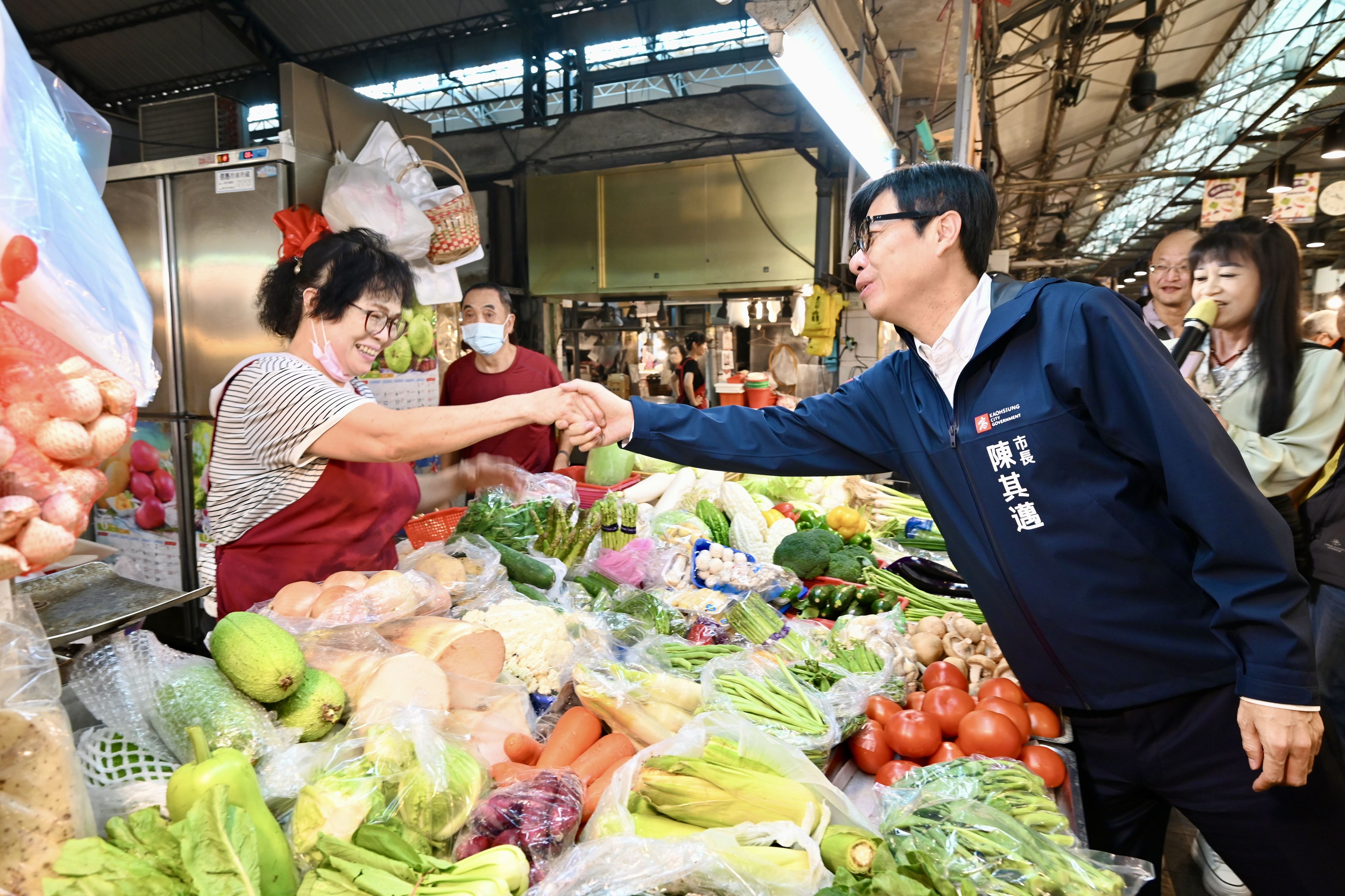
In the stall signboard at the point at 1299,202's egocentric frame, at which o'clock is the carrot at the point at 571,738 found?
The carrot is roughly at 12 o'clock from the stall signboard.

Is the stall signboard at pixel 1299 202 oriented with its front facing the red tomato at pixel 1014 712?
yes

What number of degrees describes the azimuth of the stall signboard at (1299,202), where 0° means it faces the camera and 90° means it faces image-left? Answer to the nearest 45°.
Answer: approximately 0°

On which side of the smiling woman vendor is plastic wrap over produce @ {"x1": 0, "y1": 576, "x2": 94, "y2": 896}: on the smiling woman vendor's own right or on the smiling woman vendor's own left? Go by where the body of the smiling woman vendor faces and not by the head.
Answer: on the smiling woman vendor's own right

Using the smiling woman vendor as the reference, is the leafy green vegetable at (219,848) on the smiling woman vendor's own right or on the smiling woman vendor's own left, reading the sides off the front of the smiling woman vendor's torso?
on the smiling woman vendor's own right

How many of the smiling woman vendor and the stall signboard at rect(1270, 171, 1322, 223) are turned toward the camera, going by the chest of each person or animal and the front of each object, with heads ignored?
1

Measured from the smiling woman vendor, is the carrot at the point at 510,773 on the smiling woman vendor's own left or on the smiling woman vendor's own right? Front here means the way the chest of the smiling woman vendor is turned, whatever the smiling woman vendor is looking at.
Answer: on the smiling woman vendor's own right

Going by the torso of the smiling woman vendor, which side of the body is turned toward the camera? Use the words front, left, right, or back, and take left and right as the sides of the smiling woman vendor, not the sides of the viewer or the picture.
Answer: right

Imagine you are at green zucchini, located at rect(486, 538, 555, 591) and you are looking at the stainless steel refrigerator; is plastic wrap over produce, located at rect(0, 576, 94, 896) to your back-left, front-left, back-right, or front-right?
back-left
